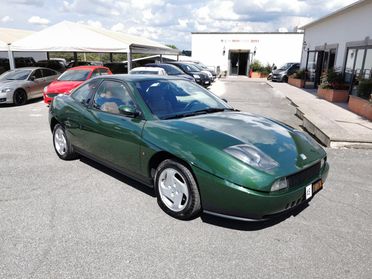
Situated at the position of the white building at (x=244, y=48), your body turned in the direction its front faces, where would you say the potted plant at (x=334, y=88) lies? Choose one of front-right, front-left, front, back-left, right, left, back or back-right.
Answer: front

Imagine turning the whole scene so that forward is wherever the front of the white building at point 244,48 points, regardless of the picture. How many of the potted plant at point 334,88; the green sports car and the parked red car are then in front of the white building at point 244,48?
3

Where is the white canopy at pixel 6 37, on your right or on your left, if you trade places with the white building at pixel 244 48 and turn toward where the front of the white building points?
on your right

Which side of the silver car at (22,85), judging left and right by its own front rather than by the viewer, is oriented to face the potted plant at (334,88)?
left

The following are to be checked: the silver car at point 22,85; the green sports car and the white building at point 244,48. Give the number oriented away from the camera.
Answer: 0

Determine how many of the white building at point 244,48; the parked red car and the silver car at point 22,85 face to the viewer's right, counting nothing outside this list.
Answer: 0

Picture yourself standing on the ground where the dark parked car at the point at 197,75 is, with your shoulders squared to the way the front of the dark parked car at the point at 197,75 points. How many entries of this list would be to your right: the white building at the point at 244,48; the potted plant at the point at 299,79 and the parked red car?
1

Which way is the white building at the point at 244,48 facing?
toward the camera

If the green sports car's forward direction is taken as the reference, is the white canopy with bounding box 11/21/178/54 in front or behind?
behind

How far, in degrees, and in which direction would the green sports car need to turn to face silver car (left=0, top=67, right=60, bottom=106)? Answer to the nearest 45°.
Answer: approximately 180°

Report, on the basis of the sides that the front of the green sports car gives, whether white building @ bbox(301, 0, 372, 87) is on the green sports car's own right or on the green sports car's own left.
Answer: on the green sports car's own left

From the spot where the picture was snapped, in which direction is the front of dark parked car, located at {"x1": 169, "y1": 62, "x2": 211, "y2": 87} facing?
facing the viewer and to the right of the viewer

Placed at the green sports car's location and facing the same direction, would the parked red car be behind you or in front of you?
behind

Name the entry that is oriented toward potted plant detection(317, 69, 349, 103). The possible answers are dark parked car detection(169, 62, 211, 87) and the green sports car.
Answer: the dark parked car

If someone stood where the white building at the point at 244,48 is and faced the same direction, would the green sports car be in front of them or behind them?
in front

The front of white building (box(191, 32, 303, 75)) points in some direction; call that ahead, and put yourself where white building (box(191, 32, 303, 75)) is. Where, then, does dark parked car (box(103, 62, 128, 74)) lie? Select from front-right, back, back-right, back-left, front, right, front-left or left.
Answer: front-right

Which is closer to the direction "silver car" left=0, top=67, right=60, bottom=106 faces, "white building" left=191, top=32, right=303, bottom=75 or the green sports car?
the green sports car

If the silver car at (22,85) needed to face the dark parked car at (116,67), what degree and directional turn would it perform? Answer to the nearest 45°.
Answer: approximately 180°
